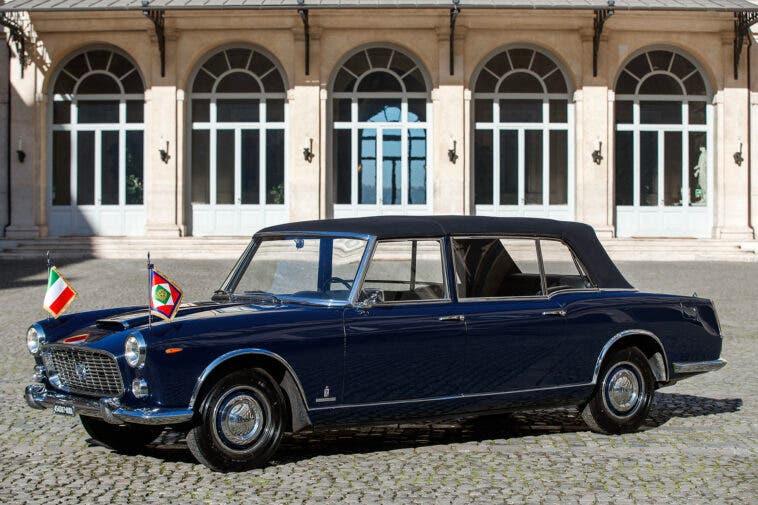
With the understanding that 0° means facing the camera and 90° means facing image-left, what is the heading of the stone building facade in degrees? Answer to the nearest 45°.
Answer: approximately 0°

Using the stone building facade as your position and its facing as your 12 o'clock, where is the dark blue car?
The dark blue car is roughly at 12 o'clock from the stone building facade.

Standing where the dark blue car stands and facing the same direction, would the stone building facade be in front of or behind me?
behind

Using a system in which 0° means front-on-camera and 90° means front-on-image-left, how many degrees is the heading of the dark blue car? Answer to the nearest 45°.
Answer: approximately 45°

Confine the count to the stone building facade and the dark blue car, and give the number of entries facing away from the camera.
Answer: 0

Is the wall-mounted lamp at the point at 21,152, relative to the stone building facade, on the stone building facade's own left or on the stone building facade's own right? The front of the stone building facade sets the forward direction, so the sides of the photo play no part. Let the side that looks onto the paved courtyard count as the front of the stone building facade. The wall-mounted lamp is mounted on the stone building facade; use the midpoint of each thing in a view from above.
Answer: on the stone building facade's own right
